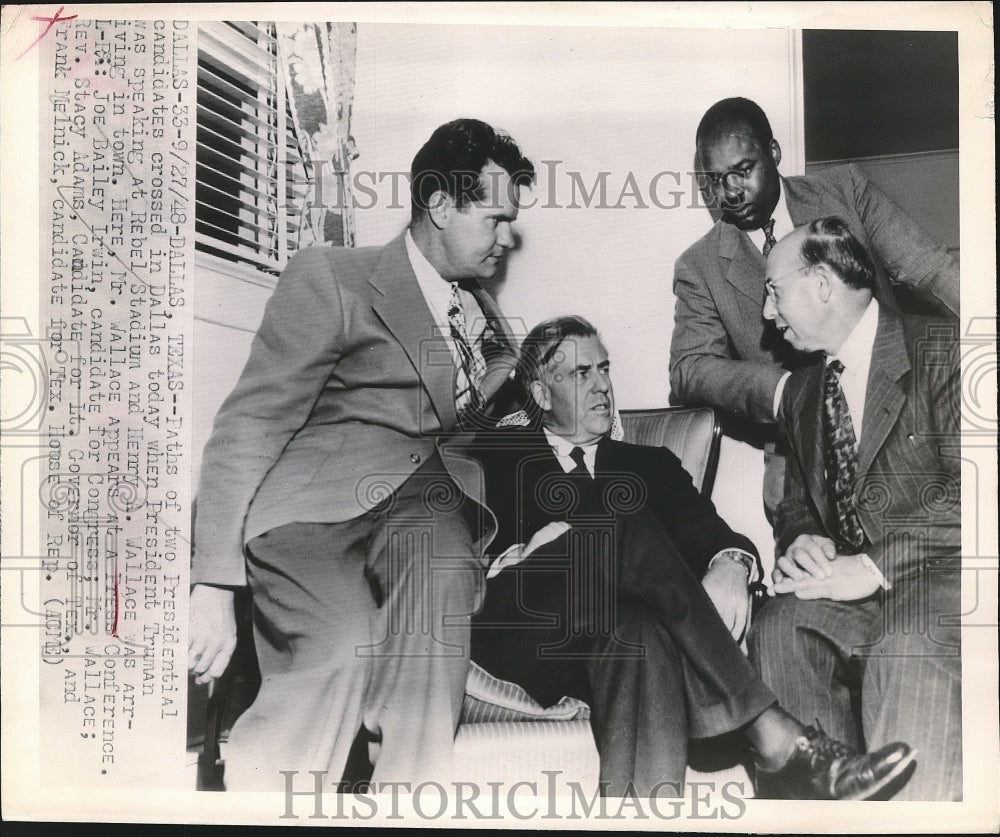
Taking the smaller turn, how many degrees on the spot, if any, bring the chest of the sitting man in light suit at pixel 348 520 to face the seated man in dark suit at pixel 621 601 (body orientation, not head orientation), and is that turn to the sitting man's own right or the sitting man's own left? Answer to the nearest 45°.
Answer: approximately 45° to the sitting man's own left

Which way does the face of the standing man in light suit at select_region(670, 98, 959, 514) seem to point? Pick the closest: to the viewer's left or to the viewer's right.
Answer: to the viewer's left

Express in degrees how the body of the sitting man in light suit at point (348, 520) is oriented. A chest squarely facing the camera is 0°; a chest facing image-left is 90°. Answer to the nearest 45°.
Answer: approximately 315°
